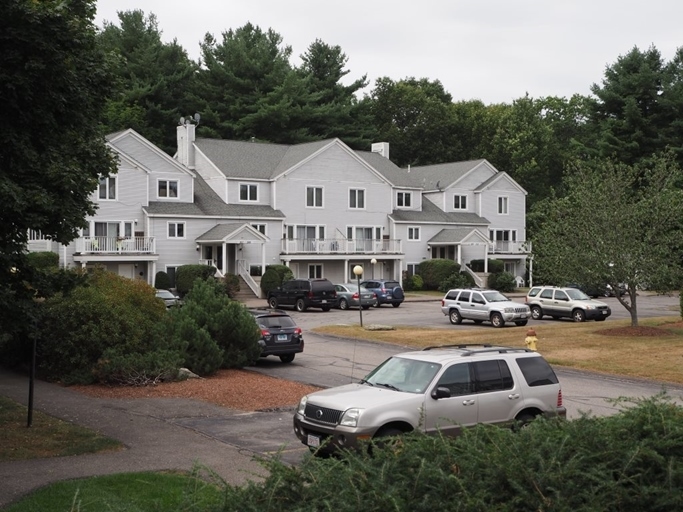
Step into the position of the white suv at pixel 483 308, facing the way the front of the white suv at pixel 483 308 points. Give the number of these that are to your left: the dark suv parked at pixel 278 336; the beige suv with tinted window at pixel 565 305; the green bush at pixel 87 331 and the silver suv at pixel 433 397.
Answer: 1

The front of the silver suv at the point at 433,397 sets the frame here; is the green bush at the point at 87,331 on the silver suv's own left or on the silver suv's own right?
on the silver suv's own right

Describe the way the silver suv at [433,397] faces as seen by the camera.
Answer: facing the viewer and to the left of the viewer

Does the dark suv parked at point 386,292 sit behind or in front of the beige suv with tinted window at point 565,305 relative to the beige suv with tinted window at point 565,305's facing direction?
behind

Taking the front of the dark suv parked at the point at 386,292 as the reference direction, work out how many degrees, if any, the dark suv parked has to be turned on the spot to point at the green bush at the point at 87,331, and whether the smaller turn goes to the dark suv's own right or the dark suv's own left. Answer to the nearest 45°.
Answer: approximately 135° to the dark suv's own left

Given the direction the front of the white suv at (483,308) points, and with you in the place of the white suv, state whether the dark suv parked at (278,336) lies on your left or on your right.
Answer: on your right

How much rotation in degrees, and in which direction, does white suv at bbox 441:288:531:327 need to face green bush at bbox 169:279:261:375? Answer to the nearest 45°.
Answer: approximately 90° to its right

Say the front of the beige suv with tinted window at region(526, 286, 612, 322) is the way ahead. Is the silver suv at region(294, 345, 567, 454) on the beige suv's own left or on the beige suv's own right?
on the beige suv's own right

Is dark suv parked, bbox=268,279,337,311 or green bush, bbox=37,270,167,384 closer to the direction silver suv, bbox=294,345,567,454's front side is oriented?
the green bush

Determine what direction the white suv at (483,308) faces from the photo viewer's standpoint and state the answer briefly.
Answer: facing the viewer and to the right of the viewer

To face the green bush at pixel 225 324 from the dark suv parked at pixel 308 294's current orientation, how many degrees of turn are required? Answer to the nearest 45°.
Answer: approximately 135° to its left

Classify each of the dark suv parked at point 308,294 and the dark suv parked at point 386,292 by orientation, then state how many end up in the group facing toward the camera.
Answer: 0
